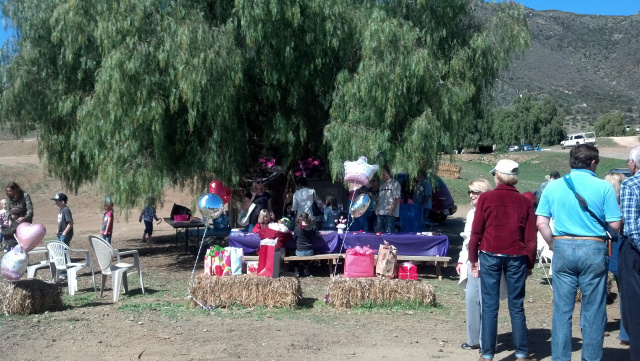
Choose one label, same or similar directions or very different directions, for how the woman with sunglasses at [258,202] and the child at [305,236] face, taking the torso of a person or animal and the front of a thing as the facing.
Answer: very different directions

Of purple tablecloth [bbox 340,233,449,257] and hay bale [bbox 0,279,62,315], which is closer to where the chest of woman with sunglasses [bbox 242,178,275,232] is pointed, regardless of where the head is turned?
the hay bale

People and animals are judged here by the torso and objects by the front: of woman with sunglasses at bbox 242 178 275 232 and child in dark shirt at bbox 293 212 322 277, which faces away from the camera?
the child in dark shirt

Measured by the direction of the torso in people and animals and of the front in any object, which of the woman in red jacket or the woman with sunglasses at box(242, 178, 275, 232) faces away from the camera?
the woman in red jacket

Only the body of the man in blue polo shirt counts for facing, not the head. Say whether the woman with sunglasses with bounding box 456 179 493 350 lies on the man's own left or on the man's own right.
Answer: on the man's own left

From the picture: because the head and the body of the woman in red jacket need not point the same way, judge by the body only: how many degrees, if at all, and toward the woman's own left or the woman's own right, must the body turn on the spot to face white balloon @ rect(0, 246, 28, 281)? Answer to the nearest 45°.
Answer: approximately 90° to the woman's own left

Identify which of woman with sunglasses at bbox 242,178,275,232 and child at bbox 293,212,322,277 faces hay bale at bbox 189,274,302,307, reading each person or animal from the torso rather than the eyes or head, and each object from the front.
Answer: the woman with sunglasses

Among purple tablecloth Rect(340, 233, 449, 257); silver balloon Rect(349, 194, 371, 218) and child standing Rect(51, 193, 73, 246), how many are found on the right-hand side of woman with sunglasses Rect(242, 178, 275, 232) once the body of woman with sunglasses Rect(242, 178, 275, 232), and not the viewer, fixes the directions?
1

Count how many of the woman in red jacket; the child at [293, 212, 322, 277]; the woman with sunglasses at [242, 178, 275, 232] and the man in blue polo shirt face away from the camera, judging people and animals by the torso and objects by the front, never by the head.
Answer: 3

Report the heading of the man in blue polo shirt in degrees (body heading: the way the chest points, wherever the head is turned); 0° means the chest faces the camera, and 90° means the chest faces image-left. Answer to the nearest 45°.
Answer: approximately 180°

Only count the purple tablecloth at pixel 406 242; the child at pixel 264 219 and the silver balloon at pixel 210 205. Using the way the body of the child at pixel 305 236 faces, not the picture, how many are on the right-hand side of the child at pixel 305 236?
1

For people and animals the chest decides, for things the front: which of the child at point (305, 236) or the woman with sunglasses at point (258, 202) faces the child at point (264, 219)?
the woman with sunglasses

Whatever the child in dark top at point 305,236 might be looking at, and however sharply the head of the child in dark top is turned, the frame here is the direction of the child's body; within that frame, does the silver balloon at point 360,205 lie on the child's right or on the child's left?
on the child's right

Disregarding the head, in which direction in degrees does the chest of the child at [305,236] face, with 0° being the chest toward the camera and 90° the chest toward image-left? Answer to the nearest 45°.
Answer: approximately 180°

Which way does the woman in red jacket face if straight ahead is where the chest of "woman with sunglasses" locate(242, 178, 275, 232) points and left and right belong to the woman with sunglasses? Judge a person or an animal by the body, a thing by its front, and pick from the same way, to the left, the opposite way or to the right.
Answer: the opposite way

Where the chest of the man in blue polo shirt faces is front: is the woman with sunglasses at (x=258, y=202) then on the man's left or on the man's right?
on the man's left
